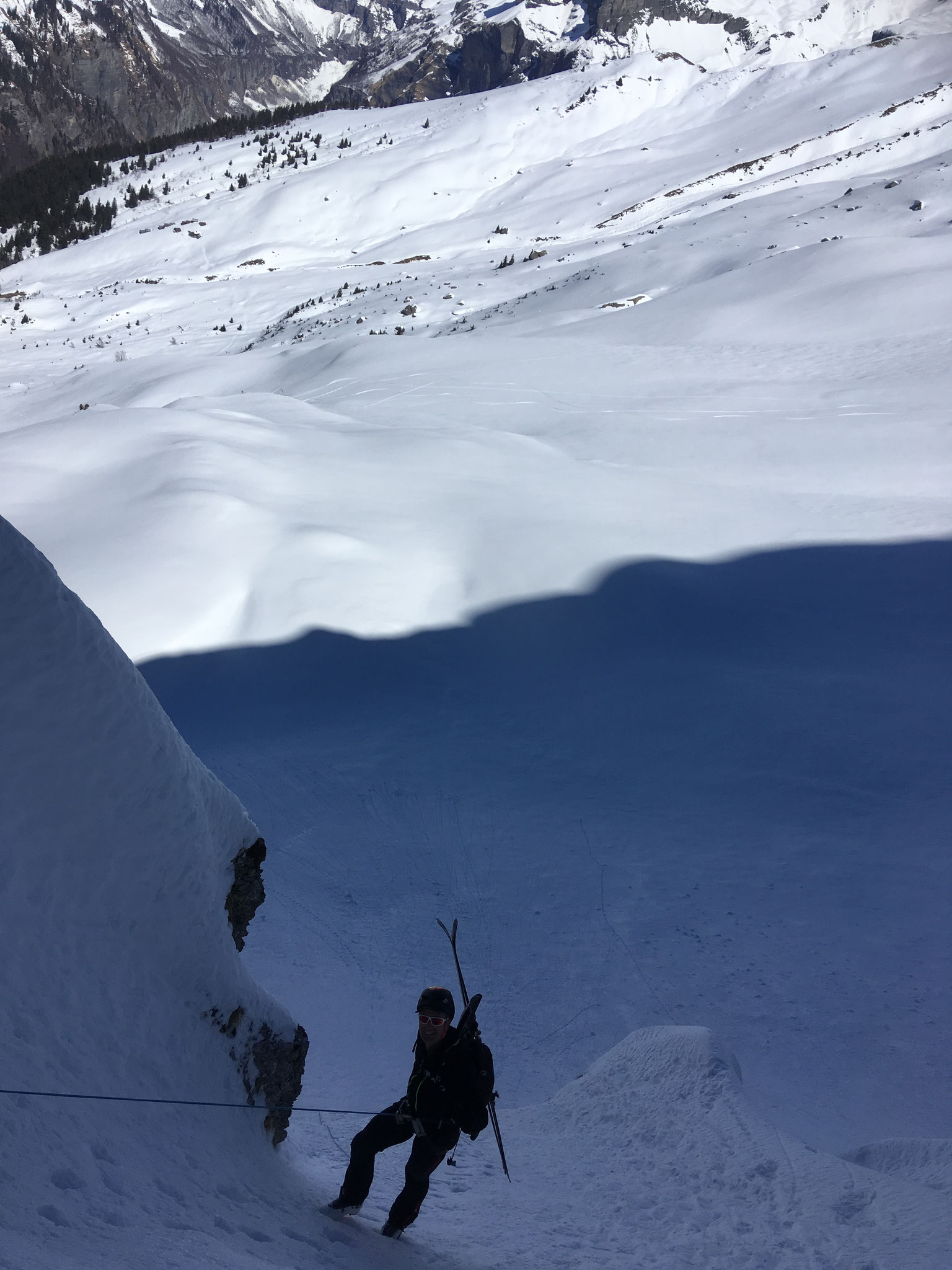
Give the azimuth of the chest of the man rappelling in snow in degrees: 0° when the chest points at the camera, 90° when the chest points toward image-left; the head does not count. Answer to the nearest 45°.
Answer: approximately 45°

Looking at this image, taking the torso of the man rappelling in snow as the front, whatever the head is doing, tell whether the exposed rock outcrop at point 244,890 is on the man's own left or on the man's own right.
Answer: on the man's own right
